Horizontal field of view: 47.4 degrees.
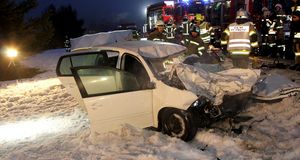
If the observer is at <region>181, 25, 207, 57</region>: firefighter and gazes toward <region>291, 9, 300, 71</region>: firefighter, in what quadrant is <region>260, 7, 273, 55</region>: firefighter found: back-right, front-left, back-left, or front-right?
front-left

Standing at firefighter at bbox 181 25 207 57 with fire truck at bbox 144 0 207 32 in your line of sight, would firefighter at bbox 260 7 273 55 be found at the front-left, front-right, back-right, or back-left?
front-right

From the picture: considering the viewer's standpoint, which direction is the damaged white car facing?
facing the viewer and to the right of the viewer

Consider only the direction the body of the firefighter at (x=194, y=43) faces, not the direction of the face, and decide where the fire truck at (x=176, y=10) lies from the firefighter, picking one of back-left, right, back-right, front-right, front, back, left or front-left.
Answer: back

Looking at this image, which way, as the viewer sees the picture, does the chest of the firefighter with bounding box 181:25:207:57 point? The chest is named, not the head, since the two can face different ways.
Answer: toward the camera

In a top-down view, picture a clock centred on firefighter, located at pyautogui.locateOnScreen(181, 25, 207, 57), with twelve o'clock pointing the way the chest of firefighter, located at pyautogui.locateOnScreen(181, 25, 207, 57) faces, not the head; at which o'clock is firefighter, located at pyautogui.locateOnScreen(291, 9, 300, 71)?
firefighter, located at pyautogui.locateOnScreen(291, 9, 300, 71) is roughly at 8 o'clock from firefighter, located at pyautogui.locateOnScreen(181, 25, 207, 57).

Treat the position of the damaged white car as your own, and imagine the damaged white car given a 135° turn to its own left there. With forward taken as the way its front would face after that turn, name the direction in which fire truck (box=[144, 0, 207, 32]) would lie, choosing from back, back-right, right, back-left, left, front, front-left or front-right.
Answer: front
